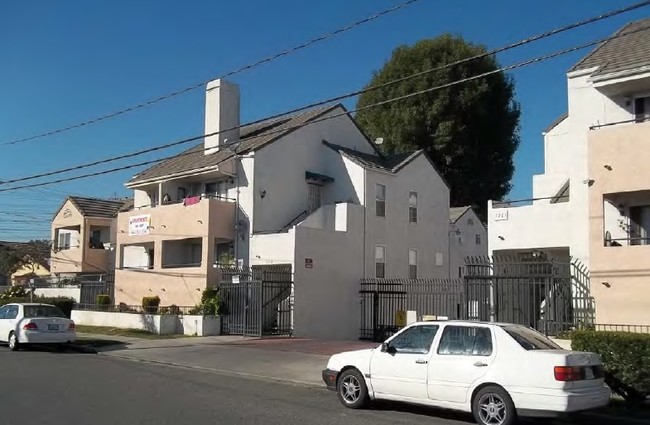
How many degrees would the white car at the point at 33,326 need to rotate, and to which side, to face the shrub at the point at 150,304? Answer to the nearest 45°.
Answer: approximately 90° to its right

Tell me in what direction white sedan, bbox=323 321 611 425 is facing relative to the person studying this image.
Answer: facing away from the viewer and to the left of the viewer

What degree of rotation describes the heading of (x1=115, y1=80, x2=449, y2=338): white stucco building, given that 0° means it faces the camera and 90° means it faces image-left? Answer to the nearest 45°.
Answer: approximately 45°

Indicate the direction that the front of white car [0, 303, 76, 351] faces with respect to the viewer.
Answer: facing away from the viewer and to the left of the viewer

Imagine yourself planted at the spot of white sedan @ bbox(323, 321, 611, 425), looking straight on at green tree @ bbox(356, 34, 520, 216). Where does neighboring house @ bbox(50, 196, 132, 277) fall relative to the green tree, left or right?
left

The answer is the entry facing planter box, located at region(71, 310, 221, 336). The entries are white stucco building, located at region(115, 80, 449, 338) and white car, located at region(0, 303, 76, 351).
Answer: the white stucco building

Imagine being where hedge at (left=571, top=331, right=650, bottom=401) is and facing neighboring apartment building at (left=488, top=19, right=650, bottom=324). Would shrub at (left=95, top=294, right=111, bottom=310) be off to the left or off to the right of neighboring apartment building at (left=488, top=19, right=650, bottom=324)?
left

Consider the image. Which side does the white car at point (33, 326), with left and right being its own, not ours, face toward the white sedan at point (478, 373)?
back

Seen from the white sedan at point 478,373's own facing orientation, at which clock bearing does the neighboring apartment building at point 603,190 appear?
The neighboring apartment building is roughly at 2 o'clock from the white sedan.

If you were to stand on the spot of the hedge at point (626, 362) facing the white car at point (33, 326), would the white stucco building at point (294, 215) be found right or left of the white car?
right

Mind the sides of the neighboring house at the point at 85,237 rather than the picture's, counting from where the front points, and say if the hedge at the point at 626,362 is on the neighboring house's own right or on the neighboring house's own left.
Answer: on the neighboring house's own left

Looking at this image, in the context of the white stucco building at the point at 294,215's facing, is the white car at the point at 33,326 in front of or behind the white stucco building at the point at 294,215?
in front

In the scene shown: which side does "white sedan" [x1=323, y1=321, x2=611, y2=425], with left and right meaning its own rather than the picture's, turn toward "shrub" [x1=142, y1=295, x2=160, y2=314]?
front

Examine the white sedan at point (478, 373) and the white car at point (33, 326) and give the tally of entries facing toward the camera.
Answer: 0

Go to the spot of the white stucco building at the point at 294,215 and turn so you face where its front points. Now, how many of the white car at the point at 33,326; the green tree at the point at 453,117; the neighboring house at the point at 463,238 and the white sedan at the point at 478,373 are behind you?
2

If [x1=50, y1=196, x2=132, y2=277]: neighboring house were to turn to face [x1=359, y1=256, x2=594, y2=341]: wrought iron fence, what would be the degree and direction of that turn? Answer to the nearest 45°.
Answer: approximately 45° to its left

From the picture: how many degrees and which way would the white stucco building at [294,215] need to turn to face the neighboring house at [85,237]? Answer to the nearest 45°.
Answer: approximately 90° to its right

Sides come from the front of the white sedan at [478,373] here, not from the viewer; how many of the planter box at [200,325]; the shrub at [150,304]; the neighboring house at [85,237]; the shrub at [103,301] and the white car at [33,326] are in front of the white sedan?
5

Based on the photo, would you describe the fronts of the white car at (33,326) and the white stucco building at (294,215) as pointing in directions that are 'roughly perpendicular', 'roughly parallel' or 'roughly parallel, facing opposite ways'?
roughly perpendicular

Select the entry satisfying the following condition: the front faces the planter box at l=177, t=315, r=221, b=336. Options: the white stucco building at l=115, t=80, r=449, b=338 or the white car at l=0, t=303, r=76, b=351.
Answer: the white stucco building
